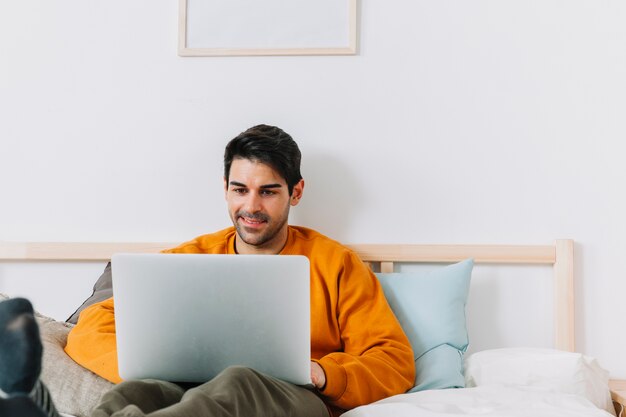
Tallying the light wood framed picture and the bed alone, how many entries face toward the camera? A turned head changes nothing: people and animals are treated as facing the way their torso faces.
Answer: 2

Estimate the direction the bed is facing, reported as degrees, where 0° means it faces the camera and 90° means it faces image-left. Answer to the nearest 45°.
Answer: approximately 0°

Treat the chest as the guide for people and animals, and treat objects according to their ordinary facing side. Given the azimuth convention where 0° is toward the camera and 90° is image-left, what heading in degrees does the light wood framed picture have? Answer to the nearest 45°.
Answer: approximately 0°
